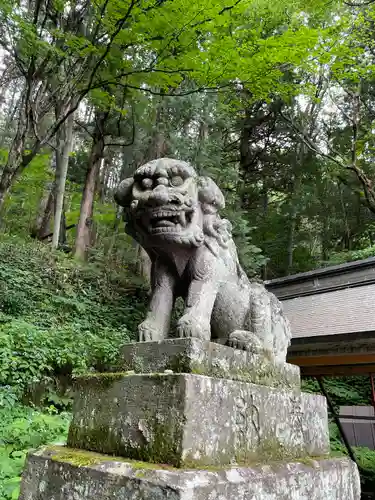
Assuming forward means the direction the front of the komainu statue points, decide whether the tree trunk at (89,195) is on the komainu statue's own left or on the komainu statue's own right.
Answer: on the komainu statue's own right

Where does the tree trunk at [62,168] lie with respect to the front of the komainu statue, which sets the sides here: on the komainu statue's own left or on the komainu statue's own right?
on the komainu statue's own right

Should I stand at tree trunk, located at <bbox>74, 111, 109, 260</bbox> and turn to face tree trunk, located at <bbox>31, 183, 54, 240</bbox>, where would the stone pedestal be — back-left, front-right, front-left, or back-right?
back-left

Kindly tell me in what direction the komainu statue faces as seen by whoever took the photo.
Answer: facing the viewer and to the left of the viewer

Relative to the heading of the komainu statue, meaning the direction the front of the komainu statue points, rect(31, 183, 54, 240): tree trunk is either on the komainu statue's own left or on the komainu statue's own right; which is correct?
on the komainu statue's own right

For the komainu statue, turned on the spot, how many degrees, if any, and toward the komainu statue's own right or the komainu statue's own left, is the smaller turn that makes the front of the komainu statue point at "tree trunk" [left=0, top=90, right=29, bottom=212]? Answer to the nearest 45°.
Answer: approximately 90° to the komainu statue's own right
